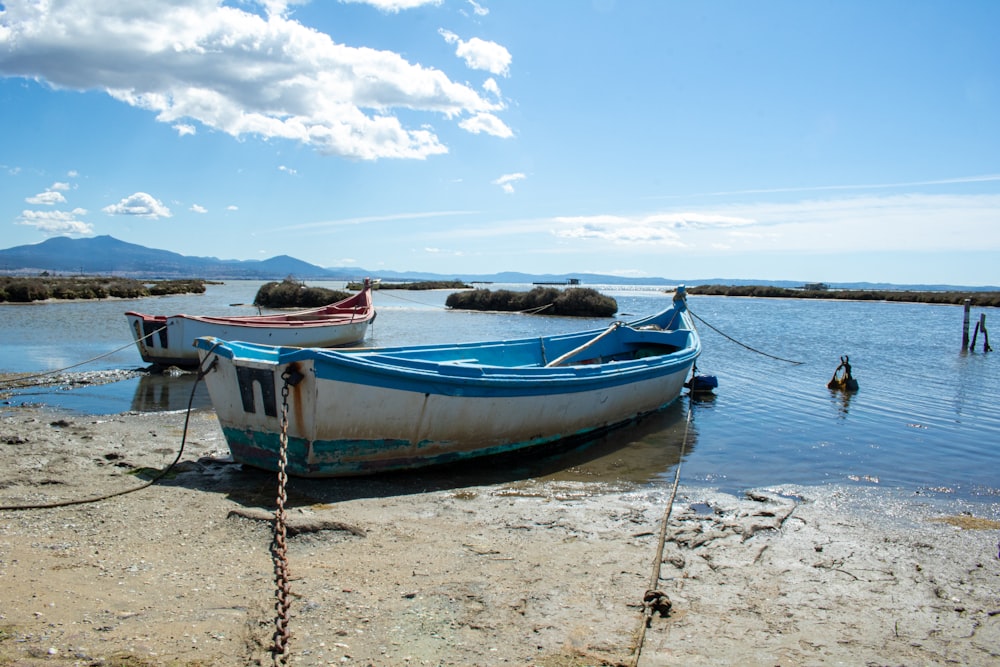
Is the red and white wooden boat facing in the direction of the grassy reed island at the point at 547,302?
yes

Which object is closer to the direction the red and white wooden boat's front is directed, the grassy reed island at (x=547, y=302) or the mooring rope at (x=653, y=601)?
the grassy reed island

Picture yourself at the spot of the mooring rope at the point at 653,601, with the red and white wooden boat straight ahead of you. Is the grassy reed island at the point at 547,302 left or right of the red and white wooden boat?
right

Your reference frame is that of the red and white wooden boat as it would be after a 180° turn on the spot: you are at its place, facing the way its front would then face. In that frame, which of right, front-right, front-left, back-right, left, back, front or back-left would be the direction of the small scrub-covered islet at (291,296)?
back-right

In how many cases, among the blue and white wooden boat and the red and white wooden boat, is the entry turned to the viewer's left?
0

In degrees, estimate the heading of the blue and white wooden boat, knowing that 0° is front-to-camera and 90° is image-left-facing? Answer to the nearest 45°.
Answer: approximately 225°

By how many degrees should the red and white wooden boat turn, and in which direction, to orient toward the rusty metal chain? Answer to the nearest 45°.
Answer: approximately 135° to its right

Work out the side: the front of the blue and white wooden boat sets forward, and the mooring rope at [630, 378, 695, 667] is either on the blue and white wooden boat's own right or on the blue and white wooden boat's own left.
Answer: on the blue and white wooden boat's own right

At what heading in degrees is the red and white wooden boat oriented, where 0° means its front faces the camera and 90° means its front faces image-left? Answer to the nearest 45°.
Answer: approximately 225°

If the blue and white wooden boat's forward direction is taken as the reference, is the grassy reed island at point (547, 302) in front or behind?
in front

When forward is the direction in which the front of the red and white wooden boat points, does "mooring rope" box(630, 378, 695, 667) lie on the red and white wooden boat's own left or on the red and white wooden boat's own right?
on the red and white wooden boat's own right

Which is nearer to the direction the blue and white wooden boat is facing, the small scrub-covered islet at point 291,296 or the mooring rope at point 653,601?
the small scrub-covered islet
